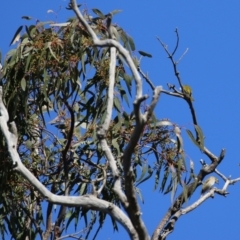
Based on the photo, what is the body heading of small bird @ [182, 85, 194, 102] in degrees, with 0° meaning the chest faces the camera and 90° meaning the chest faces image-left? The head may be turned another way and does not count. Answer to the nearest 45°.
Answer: approximately 90°

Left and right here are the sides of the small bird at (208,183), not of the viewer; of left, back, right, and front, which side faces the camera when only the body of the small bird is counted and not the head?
right

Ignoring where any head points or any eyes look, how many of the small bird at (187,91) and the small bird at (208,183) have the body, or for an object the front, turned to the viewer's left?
1

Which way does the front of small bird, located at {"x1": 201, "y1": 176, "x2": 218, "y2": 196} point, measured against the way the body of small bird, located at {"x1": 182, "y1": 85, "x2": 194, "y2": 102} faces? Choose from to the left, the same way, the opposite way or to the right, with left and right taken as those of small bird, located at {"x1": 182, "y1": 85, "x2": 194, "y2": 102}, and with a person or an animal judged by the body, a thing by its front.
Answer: the opposite way

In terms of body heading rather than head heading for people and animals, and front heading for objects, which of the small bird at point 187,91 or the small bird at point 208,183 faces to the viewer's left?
the small bird at point 187,91
